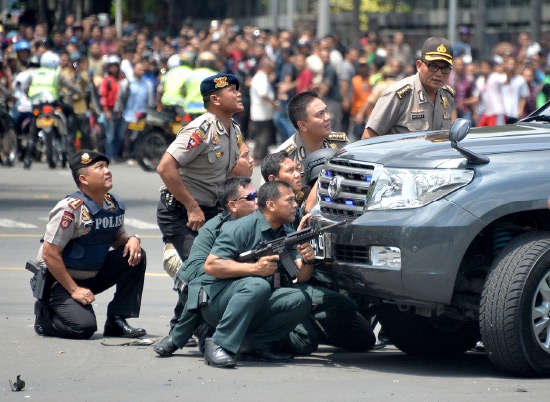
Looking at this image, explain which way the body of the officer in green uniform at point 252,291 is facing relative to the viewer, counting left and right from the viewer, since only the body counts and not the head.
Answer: facing to the right of the viewer

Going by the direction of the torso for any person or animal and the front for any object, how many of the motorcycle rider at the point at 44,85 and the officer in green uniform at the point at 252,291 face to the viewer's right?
1

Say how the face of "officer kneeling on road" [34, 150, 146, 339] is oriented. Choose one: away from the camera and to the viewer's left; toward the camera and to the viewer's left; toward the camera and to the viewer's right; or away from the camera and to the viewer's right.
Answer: toward the camera and to the viewer's right

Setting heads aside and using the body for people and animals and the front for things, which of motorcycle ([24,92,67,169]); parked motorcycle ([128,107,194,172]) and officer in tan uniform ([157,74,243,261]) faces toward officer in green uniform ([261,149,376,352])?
the officer in tan uniform

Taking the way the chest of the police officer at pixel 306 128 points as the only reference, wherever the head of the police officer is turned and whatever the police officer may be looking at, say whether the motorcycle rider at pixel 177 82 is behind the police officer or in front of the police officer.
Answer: behind

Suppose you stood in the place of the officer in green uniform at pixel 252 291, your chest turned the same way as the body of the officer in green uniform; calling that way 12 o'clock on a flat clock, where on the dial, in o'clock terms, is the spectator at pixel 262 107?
The spectator is roughly at 9 o'clock from the officer in green uniform.

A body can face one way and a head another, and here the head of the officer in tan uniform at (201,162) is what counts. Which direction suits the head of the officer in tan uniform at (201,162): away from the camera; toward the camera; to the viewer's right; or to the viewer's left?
to the viewer's right

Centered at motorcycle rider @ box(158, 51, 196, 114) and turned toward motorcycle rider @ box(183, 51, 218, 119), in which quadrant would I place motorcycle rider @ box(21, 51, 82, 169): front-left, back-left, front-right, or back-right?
back-right

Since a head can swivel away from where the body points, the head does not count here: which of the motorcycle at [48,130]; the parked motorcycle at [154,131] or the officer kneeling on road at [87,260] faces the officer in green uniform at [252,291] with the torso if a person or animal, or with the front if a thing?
the officer kneeling on road
